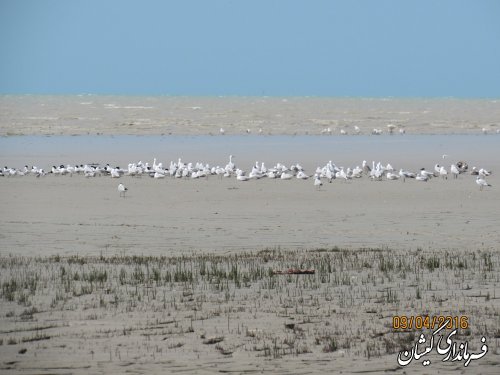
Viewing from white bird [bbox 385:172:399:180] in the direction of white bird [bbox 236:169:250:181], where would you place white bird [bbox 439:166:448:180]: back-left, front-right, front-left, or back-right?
back-right

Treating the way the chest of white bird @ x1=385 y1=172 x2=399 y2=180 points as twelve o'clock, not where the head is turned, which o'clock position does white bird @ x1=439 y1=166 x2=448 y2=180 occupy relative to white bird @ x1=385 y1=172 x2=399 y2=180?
white bird @ x1=439 y1=166 x2=448 y2=180 is roughly at 5 o'clock from white bird @ x1=385 y1=172 x2=399 y2=180.

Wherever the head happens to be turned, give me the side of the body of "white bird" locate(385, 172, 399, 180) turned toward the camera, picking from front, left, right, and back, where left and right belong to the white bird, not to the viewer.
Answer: left

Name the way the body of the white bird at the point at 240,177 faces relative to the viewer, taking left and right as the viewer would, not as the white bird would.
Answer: facing to the left of the viewer

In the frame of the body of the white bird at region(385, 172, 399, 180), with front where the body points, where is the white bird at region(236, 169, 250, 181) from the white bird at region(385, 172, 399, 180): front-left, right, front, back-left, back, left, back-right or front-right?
front

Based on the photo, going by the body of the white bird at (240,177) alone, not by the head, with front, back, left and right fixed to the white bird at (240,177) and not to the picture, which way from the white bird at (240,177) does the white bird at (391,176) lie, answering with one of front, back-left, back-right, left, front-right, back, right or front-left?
back

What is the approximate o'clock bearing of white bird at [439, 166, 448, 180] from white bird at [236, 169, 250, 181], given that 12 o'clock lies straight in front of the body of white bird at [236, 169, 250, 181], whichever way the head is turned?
white bird at [439, 166, 448, 180] is roughly at 6 o'clock from white bird at [236, 169, 250, 181].
